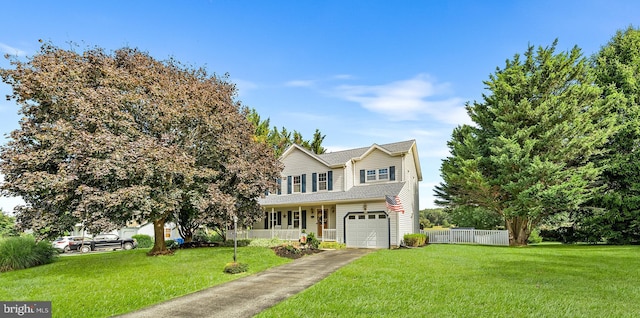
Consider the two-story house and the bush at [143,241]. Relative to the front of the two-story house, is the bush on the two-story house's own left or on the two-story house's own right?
on the two-story house's own right

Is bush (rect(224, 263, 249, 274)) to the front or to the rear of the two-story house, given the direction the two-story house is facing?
to the front

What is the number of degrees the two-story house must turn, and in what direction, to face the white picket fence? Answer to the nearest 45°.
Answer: approximately 135° to its left

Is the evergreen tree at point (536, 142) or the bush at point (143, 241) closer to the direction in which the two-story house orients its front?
the bush

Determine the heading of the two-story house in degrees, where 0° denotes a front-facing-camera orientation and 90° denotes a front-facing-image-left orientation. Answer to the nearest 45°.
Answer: approximately 45°
